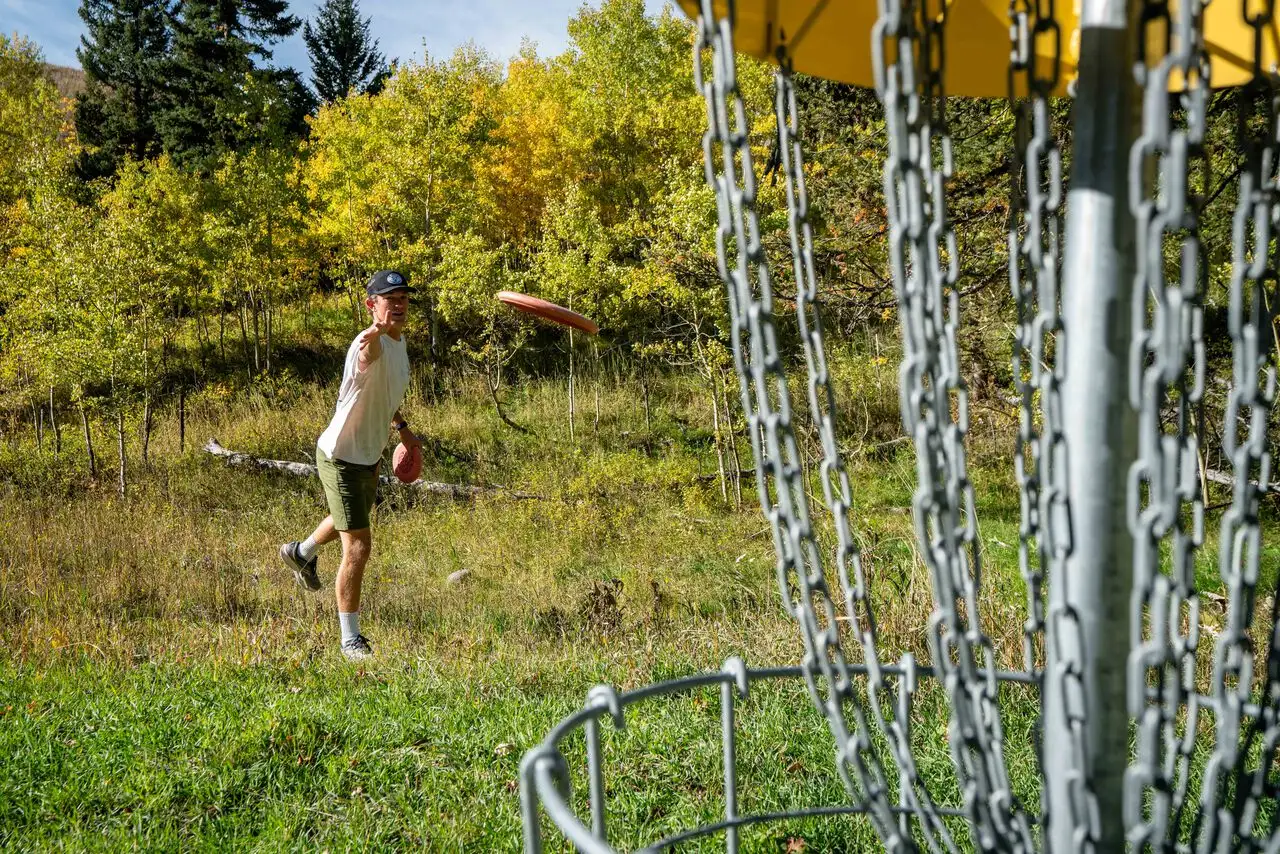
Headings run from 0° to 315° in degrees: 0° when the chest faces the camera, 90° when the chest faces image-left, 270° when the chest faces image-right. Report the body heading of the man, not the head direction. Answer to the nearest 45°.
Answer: approximately 315°

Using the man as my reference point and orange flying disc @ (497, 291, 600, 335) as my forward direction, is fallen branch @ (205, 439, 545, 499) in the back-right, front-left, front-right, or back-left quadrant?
back-left

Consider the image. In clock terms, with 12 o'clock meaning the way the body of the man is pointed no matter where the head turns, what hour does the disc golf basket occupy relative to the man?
The disc golf basket is roughly at 1 o'clock from the man.

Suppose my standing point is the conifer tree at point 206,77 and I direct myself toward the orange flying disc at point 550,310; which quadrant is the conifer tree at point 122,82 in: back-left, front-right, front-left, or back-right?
back-right

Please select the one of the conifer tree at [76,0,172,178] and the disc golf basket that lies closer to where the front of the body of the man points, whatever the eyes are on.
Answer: the disc golf basket

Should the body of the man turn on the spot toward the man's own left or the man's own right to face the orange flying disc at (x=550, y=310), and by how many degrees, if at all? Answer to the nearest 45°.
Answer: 0° — they already face it

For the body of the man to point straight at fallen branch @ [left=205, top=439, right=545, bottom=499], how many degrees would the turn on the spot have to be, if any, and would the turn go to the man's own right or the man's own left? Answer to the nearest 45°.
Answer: approximately 135° to the man's own left

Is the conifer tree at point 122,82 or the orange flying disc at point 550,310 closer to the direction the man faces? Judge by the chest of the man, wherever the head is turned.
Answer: the orange flying disc

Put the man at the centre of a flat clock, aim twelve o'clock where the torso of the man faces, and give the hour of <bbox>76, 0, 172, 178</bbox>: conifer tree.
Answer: The conifer tree is roughly at 7 o'clock from the man.

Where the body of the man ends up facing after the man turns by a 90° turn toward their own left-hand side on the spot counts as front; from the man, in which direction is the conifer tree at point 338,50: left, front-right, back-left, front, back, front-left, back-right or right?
front-left
